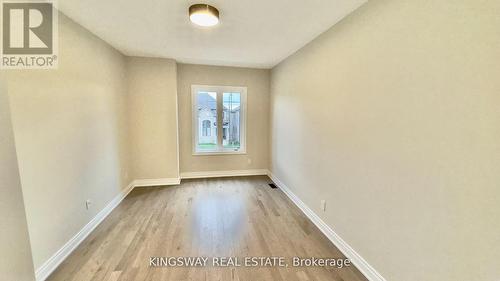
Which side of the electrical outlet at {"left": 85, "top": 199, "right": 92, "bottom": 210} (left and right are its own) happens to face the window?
left

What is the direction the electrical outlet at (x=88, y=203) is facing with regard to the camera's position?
facing the viewer and to the right of the viewer
